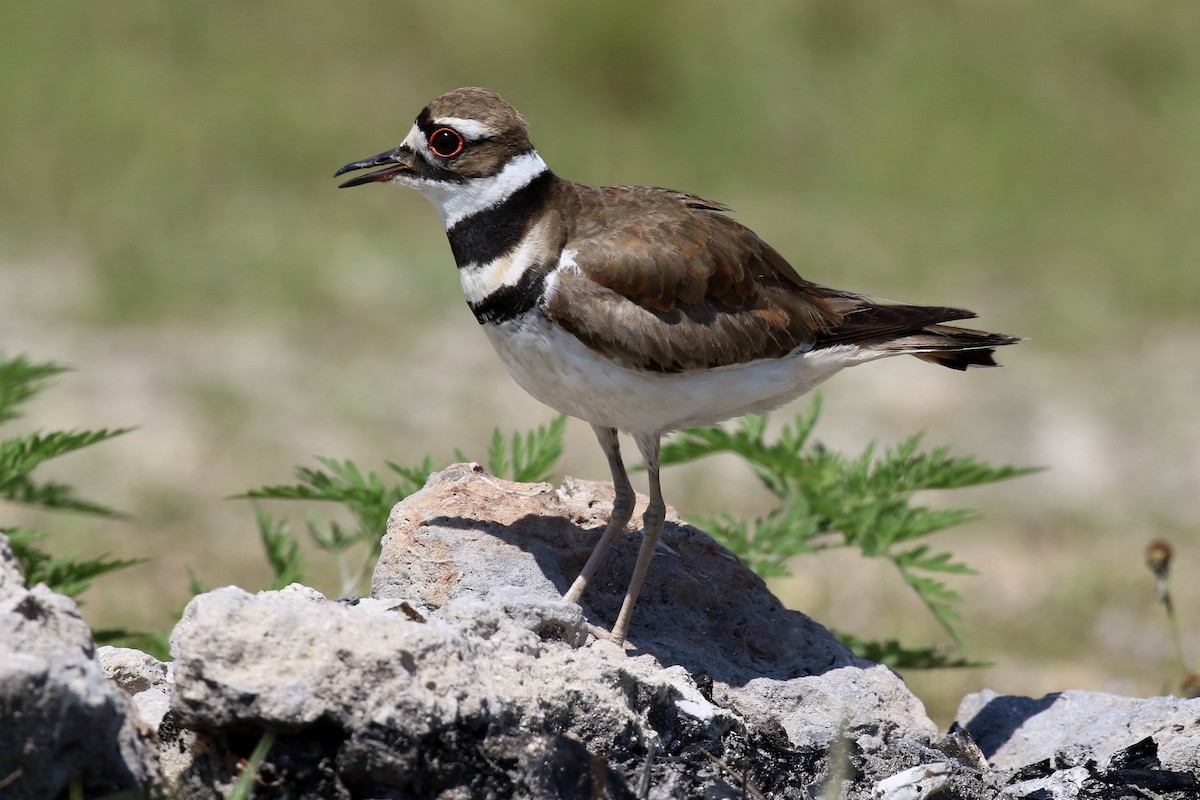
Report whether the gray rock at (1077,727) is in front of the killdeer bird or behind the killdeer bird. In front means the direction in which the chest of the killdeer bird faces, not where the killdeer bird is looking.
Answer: behind

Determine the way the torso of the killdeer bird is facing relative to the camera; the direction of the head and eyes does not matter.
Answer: to the viewer's left
